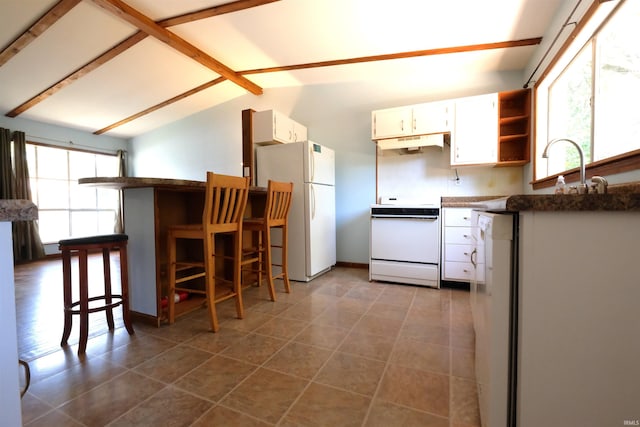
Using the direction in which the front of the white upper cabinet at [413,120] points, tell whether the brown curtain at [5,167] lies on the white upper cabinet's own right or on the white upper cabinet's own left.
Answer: on the white upper cabinet's own right

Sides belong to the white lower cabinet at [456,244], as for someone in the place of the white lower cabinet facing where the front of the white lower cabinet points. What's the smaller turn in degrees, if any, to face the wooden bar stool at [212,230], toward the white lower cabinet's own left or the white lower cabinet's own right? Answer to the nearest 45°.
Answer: approximately 45° to the white lower cabinet's own right

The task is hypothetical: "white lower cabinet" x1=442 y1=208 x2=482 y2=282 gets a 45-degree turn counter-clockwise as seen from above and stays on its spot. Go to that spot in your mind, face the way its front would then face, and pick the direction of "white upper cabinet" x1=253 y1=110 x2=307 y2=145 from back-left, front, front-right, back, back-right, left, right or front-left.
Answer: back-right

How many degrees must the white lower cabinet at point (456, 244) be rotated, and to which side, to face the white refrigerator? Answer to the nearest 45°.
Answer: approximately 90° to its right

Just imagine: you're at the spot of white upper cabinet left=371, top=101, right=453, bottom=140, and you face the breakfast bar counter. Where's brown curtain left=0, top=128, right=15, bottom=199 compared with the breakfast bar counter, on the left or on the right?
right

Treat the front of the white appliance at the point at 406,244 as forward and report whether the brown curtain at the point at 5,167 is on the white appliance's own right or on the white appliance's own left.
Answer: on the white appliance's own right

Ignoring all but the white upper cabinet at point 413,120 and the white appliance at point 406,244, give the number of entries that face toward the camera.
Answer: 2
